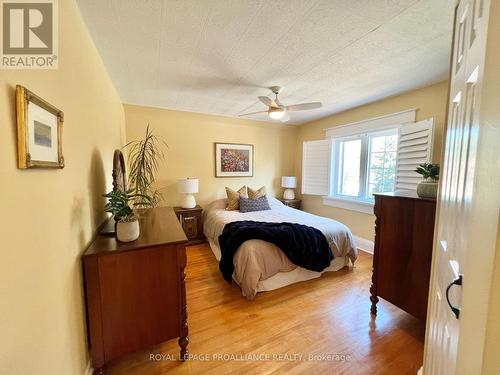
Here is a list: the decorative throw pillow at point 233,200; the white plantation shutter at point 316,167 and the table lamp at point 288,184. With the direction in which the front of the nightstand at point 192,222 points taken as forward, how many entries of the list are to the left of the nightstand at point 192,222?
3

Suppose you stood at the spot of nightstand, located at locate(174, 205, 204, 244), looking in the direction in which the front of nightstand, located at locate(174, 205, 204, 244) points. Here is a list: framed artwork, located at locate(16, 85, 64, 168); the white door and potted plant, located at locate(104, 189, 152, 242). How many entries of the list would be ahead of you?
3

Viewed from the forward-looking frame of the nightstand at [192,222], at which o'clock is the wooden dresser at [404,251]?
The wooden dresser is roughly at 11 o'clock from the nightstand.

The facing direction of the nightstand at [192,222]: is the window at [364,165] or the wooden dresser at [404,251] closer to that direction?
the wooden dresser

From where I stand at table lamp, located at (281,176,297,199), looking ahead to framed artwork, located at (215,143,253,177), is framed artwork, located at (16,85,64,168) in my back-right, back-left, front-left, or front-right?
front-left

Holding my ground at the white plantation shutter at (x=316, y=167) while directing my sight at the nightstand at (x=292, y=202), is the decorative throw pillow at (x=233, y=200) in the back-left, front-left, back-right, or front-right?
front-left

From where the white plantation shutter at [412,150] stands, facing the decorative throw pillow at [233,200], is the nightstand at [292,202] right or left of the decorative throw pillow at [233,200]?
right

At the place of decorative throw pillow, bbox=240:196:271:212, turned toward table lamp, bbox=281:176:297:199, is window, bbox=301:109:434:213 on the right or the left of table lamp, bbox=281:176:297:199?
right

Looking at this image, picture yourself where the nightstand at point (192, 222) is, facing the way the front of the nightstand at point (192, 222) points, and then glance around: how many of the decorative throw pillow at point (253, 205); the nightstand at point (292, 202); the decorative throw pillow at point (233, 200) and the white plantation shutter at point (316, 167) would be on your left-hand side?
4

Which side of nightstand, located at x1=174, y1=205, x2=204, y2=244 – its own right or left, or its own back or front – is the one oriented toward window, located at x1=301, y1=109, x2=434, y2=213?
left

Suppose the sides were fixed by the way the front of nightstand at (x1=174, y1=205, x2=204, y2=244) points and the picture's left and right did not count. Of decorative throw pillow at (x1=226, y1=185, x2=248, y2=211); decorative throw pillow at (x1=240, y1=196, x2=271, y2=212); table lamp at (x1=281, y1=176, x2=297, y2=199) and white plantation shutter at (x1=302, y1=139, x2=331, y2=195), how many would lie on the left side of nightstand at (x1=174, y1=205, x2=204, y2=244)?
4

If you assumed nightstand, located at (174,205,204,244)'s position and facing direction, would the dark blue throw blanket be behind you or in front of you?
in front

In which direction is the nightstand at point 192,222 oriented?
toward the camera

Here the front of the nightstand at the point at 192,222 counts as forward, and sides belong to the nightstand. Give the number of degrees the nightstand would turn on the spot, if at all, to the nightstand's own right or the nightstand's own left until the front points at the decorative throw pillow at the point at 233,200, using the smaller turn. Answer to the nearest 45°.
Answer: approximately 90° to the nightstand's own left

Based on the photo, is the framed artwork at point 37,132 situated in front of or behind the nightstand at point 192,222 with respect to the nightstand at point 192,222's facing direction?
in front

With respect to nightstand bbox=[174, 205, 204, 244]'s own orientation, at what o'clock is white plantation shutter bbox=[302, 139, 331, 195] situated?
The white plantation shutter is roughly at 9 o'clock from the nightstand.

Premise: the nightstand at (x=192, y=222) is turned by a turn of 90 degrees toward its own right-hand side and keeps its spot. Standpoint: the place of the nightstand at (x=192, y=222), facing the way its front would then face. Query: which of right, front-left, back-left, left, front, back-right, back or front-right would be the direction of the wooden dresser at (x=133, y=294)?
left
